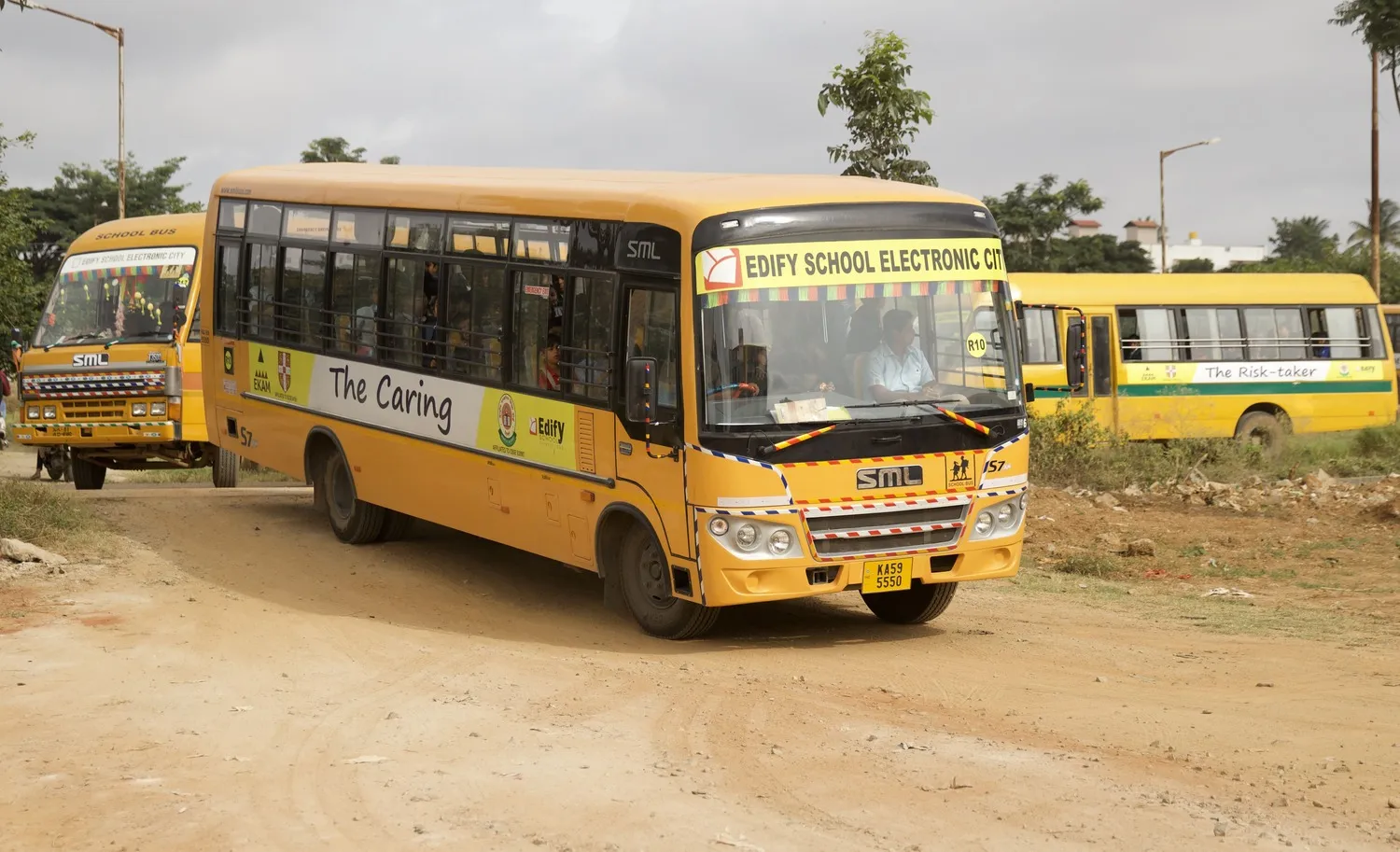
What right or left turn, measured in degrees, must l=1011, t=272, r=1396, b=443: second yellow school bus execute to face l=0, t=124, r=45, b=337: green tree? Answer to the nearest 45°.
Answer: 0° — it already faces it

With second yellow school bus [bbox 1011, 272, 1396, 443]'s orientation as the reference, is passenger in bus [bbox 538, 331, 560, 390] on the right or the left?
on its left

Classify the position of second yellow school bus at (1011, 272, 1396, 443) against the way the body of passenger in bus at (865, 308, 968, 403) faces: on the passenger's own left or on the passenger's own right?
on the passenger's own left

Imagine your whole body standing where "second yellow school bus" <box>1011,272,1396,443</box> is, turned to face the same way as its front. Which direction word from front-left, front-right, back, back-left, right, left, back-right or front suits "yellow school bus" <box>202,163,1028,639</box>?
left

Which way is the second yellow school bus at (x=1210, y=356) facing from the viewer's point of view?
to the viewer's left

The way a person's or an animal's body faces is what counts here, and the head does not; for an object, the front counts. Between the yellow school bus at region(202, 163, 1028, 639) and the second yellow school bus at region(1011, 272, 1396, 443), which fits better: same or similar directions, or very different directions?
very different directions

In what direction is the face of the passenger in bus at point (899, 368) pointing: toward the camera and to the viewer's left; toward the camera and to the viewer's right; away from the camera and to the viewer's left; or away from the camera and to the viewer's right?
toward the camera and to the viewer's right

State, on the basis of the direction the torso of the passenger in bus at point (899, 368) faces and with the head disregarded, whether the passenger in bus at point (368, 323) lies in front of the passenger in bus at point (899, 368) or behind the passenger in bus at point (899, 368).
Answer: behind

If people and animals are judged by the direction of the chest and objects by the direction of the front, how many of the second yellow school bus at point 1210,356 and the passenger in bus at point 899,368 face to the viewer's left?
1

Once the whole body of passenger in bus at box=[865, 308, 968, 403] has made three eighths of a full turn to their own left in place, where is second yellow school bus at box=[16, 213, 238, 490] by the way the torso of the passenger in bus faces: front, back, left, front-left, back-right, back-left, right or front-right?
front-left

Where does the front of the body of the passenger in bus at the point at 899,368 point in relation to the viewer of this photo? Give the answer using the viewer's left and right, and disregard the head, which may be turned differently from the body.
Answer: facing the viewer and to the right of the viewer

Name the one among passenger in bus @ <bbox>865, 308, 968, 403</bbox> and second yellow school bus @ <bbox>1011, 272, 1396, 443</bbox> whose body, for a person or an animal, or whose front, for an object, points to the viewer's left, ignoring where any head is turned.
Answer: the second yellow school bus

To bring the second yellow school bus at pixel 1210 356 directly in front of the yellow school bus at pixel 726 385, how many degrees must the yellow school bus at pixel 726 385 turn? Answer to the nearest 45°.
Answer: approximately 90° to its left

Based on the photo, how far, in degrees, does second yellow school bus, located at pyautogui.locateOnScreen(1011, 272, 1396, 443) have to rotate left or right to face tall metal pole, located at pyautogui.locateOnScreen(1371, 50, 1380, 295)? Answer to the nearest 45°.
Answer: approximately 90° to its right

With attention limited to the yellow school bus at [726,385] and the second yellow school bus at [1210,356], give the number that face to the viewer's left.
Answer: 1
